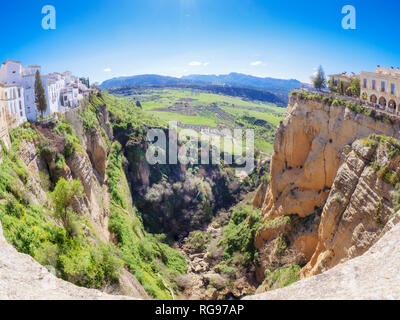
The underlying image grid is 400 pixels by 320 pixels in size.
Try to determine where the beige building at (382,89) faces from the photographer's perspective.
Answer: facing the viewer and to the left of the viewer

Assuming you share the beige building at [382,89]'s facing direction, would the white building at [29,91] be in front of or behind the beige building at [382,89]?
in front

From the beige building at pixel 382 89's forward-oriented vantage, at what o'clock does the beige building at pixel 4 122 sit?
the beige building at pixel 4 122 is roughly at 12 o'clock from the beige building at pixel 382 89.

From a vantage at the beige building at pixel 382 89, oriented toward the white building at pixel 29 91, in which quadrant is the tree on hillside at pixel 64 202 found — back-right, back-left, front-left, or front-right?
front-left

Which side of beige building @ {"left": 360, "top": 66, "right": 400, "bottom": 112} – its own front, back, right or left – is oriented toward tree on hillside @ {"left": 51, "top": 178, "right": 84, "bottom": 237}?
front

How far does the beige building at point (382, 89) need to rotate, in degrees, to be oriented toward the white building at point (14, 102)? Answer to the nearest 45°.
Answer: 0° — it already faces it
